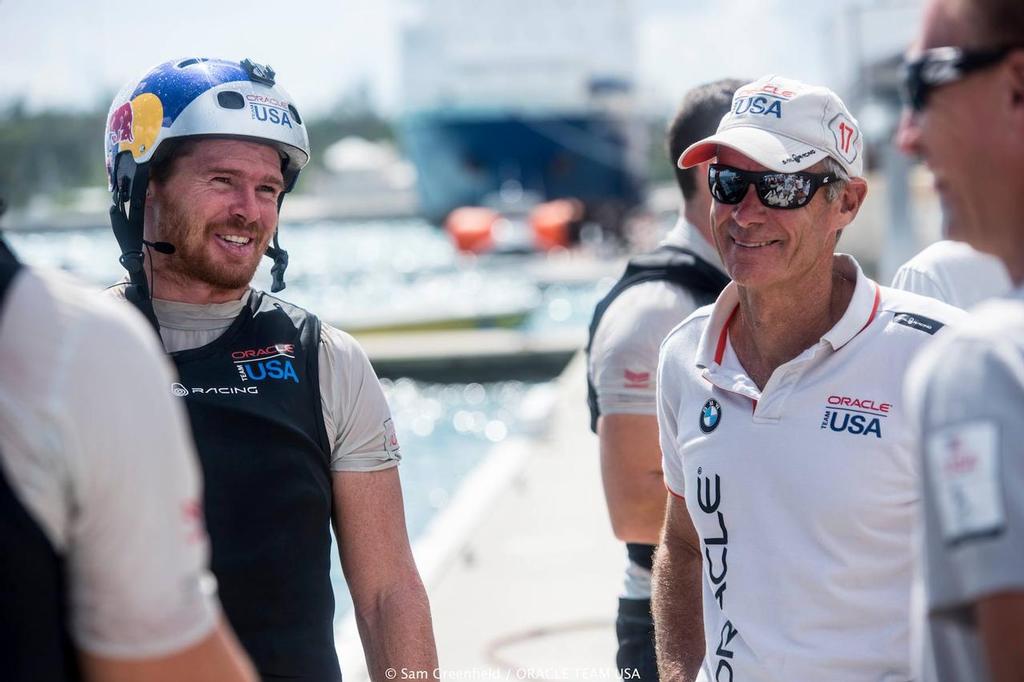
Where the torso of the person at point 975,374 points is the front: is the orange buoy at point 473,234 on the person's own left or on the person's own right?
on the person's own right

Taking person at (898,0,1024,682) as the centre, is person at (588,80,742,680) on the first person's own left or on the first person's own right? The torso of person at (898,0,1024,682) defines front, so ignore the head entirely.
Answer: on the first person's own right

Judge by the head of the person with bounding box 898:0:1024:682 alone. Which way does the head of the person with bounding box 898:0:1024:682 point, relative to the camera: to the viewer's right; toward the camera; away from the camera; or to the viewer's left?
to the viewer's left

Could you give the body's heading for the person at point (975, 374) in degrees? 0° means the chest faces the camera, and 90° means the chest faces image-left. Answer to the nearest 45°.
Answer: approximately 90°

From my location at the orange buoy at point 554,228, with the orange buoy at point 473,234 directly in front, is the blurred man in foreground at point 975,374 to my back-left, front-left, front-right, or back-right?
back-left

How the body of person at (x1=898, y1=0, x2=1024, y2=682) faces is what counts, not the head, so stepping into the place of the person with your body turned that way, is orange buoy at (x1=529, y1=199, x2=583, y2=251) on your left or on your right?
on your right
